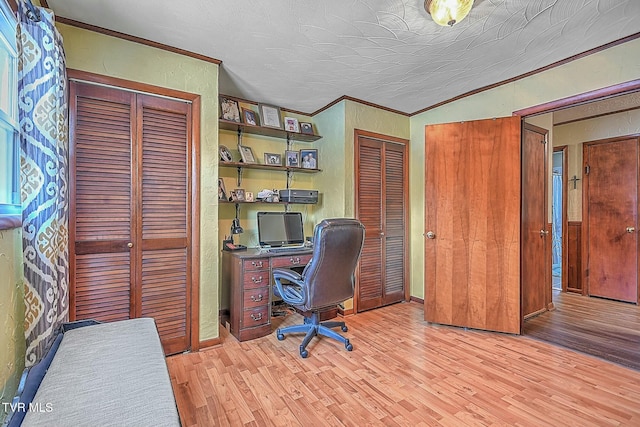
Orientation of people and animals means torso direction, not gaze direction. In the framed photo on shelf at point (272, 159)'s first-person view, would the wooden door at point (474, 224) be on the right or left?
on its left

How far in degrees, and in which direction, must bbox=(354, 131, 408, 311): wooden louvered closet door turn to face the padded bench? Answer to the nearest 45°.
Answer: approximately 45° to its right

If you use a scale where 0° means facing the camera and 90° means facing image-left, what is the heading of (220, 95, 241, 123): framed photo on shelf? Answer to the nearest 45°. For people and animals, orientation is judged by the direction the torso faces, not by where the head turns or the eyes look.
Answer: approximately 315°

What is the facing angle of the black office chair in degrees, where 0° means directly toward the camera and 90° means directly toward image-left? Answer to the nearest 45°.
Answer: approximately 135°

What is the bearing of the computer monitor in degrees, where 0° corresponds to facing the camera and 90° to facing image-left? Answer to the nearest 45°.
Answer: approximately 0°

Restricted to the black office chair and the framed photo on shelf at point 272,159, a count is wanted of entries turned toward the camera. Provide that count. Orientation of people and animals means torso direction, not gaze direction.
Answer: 1

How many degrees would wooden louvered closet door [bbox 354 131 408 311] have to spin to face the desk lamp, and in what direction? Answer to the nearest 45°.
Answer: approximately 90° to its right

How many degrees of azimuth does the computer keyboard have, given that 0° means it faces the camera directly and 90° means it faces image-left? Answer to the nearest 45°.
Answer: approximately 0°

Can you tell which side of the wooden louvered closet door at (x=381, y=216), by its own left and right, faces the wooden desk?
right
